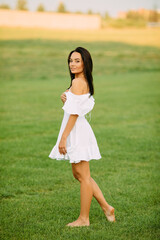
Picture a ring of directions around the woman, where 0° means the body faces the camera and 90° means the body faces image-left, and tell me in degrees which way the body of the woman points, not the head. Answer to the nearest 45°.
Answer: approximately 90°
